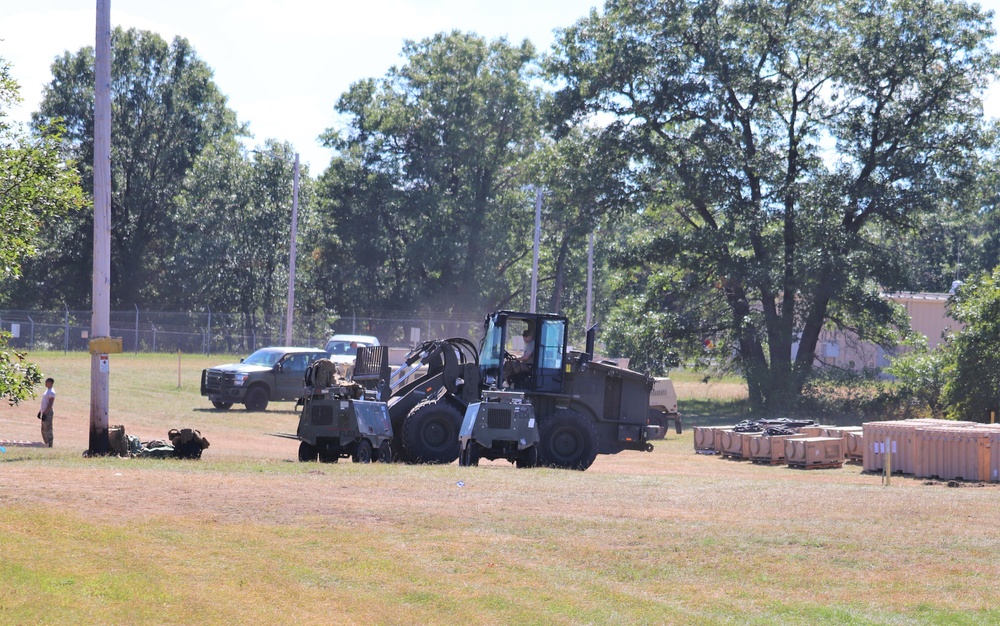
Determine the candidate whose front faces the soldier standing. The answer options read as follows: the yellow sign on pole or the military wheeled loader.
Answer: the military wheeled loader

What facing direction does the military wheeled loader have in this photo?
to the viewer's left

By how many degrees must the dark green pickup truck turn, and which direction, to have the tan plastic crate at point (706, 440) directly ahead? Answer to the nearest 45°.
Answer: approximately 90° to its left

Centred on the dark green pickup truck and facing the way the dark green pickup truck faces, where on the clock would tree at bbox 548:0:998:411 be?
The tree is roughly at 7 o'clock from the dark green pickup truck.

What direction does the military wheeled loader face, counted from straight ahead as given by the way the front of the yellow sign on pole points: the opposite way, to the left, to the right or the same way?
to the right

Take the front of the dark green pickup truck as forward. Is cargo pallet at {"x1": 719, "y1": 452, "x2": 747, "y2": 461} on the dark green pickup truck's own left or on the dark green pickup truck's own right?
on the dark green pickup truck's own left

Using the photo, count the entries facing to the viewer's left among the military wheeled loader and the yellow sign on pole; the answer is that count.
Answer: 1

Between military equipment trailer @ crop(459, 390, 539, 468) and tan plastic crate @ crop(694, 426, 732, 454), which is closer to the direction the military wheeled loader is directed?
the military equipment trailer

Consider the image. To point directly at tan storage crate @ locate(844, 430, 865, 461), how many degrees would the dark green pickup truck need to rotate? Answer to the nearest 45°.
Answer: approximately 90° to its left

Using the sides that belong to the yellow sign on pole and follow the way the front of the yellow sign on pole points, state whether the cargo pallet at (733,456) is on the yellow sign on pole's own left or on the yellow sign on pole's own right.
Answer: on the yellow sign on pole's own left

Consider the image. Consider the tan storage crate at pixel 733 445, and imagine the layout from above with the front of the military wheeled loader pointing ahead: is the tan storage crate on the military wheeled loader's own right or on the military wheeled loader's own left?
on the military wheeled loader's own right

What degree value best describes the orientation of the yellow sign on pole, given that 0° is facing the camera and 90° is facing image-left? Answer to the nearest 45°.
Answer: approximately 0°

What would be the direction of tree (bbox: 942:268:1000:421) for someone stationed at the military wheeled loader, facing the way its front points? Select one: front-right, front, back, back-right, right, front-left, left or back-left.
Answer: back-right

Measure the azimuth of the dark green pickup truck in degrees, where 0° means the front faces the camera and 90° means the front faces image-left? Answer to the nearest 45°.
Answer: approximately 45°
